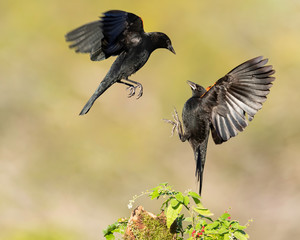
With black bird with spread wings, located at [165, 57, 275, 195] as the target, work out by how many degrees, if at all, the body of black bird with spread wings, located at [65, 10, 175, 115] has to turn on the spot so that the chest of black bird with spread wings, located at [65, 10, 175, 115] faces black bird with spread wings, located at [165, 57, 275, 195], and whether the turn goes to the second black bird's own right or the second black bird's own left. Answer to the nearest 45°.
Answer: approximately 45° to the second black bird's own left

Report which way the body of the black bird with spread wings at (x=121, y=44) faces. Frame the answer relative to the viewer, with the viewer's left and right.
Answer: facing to the right of the viewer
